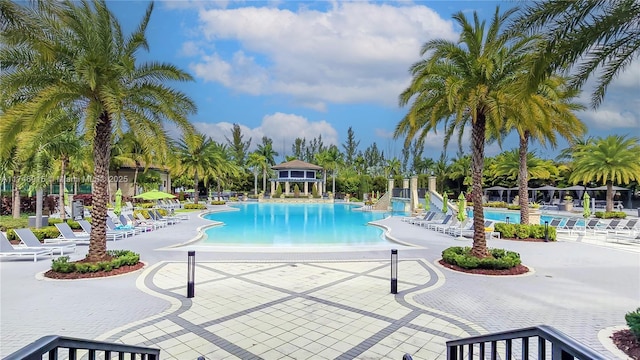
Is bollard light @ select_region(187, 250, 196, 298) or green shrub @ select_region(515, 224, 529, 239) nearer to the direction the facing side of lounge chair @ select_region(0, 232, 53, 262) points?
the green shrub

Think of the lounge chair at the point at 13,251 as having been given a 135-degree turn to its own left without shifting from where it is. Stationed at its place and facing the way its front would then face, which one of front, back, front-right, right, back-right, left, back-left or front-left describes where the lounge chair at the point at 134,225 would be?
right

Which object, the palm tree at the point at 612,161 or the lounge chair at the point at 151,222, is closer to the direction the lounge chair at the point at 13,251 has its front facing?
the palm tree

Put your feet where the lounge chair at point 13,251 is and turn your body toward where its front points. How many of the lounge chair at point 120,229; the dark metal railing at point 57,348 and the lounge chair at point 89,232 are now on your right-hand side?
1

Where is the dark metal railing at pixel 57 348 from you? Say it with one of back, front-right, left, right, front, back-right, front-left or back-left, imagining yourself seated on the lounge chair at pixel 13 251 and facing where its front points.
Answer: right

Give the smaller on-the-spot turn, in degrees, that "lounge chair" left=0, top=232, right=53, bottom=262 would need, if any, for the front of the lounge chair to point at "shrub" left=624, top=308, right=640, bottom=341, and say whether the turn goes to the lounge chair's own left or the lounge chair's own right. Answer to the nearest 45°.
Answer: approximately 45° to the lounge chair's own right

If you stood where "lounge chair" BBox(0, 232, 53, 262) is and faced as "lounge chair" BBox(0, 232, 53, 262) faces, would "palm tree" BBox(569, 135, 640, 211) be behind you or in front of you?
in front

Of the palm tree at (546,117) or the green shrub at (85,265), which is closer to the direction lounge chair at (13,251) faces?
the palm tree

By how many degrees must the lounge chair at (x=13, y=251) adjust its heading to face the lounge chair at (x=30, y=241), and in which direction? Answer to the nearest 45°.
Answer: approximately 45° to its left

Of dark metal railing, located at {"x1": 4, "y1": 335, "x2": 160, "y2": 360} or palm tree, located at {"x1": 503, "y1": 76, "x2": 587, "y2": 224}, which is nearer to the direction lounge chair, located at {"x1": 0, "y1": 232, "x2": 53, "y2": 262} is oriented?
the palm tree

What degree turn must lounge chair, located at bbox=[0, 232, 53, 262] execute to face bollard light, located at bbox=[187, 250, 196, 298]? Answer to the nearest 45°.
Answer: approximately 45° to its right

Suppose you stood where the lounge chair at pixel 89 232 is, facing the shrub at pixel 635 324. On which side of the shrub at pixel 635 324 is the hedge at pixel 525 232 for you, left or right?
left

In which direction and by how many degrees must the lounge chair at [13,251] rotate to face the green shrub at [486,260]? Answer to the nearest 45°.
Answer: approximately 45° to its right

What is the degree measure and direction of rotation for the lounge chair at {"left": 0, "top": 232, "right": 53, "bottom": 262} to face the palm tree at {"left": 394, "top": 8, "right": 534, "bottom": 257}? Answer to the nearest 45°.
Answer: approximately 45° to its right

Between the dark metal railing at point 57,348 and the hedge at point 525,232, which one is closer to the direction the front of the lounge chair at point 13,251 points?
the hedge

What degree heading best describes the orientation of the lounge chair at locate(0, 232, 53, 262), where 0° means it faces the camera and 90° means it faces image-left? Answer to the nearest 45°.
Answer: approximately 270°

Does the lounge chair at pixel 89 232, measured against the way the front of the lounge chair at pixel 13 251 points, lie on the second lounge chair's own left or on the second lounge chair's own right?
on the second lounge chair's own left
